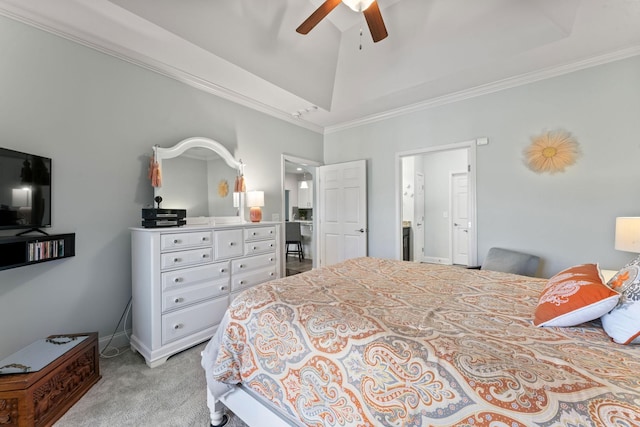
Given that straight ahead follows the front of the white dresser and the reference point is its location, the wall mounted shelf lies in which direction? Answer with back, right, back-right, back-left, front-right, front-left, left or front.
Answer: back-right

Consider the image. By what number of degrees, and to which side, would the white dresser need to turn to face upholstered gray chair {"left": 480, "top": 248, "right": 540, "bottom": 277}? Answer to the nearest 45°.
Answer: approximately 45° to its left

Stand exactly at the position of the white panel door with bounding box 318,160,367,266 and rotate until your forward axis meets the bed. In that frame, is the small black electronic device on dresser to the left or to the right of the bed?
right

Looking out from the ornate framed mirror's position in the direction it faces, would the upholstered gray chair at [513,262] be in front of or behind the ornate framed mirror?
in front

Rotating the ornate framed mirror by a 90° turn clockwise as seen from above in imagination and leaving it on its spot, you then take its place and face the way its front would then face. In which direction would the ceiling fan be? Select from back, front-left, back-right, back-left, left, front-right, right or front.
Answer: left

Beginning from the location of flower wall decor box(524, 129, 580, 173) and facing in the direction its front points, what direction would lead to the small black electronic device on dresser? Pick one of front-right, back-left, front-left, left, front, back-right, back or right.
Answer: front-right

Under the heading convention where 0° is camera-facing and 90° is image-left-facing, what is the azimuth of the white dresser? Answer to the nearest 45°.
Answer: approximately 315°

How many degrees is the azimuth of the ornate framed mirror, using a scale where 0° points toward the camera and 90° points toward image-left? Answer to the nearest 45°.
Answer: approximately 315°

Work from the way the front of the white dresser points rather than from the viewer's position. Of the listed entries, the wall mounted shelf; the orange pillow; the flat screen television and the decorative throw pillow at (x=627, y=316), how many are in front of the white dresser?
2

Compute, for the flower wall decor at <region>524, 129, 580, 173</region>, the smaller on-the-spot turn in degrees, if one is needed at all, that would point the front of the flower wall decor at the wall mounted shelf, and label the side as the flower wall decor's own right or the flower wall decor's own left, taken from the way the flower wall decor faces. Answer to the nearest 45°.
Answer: approximately 45° to the flower wall decor's own right

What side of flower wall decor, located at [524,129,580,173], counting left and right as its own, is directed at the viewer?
front

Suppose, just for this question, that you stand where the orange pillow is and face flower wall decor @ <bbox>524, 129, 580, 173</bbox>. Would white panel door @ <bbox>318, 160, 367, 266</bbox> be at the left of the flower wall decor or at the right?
left

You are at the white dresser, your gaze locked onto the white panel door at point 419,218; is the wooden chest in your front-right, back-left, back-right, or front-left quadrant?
back-right
